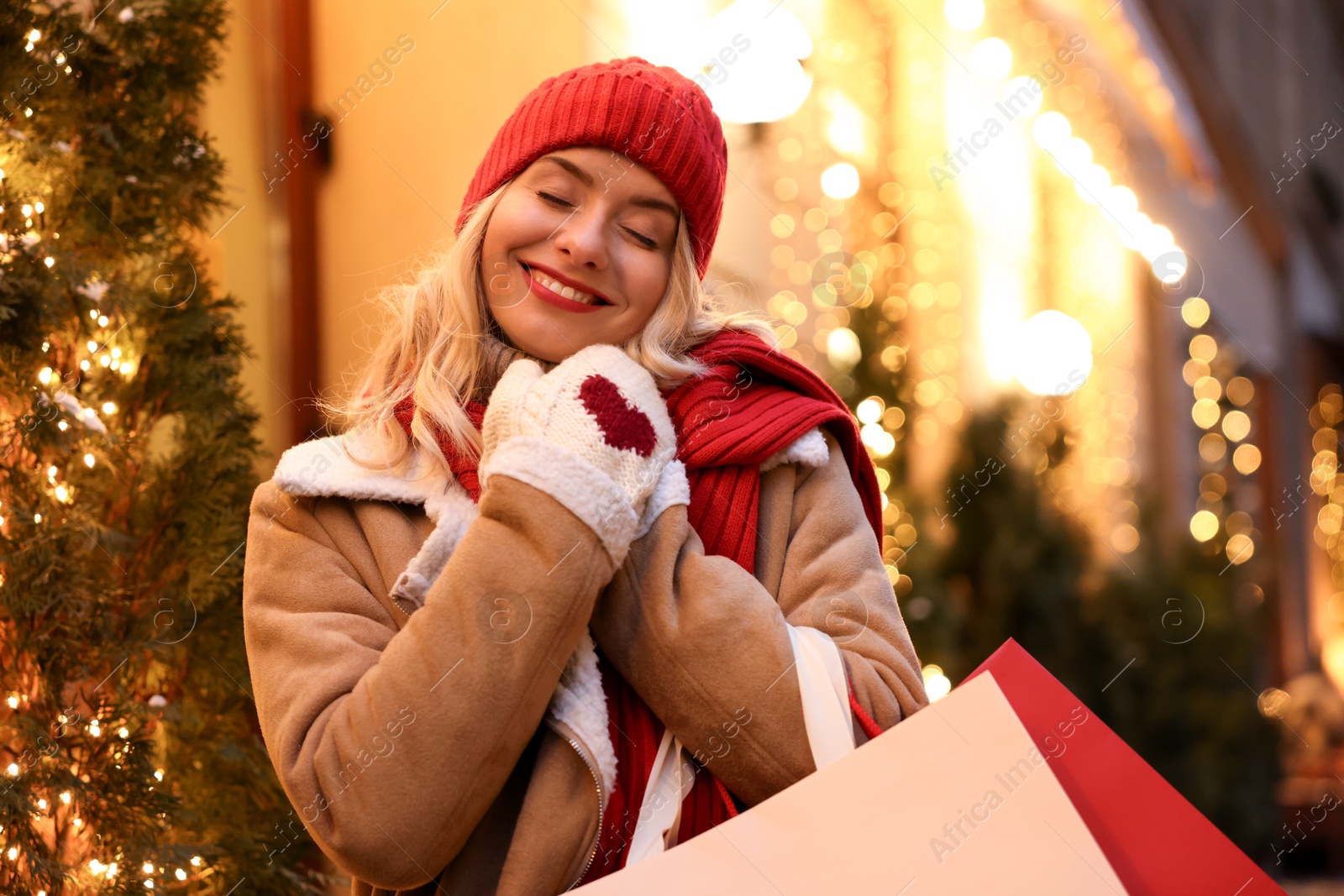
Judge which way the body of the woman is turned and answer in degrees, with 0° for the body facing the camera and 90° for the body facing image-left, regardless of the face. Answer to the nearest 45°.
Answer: approximately 0°

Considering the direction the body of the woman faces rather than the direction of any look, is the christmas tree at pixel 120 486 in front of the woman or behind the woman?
behind
